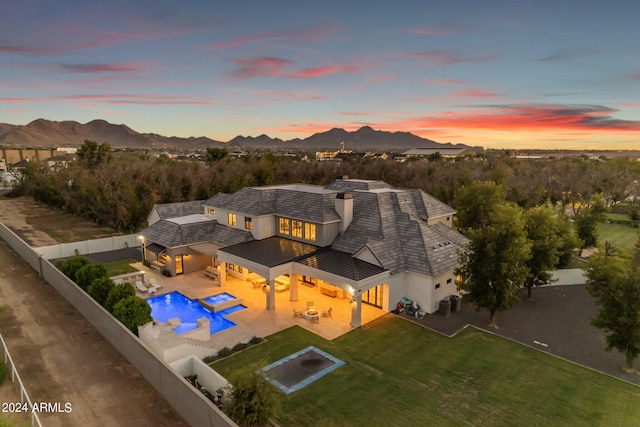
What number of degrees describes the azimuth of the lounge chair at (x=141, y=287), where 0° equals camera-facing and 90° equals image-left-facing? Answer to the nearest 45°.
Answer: approximately 315°

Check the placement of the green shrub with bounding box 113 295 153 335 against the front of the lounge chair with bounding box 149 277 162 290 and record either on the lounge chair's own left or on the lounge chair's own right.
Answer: on the lounge chair's own right

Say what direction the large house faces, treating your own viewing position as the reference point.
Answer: facing away from the viewer and to the right of the viewer

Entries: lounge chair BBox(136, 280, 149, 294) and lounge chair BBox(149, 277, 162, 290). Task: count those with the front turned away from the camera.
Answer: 0

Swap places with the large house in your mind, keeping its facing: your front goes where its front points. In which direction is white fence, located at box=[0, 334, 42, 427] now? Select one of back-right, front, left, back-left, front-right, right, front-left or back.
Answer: back

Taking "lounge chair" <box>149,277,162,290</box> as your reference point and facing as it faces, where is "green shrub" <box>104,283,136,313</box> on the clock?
The green shrub is roughly at 2 o'clock from the lounge chair.

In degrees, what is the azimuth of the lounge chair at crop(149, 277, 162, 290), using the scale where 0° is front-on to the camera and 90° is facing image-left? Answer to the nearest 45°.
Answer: approximately 315°

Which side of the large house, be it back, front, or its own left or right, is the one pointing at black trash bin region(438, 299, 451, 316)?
right
